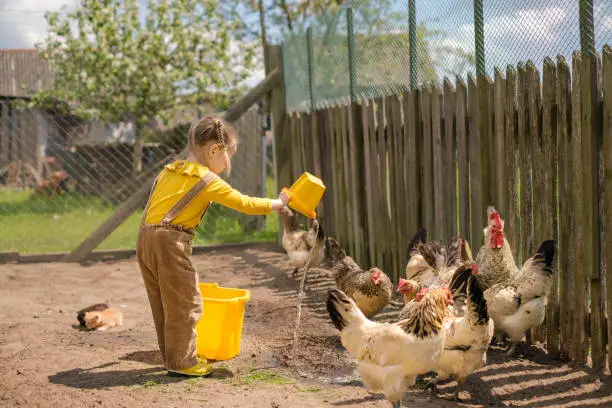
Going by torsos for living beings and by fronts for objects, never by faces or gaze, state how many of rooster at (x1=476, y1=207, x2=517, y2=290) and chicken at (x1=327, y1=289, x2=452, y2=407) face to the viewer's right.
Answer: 1

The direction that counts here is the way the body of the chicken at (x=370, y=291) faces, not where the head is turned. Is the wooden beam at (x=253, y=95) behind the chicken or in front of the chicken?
behind

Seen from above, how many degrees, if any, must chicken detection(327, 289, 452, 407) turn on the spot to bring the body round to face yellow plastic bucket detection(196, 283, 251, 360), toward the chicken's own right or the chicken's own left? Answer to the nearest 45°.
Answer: approximately 135° to the chicken's own left

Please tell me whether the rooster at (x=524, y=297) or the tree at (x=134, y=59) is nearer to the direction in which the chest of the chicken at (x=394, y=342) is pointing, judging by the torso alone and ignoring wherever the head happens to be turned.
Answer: the rooster

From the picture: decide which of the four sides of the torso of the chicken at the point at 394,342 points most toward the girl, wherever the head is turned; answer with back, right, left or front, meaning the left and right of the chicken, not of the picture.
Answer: back

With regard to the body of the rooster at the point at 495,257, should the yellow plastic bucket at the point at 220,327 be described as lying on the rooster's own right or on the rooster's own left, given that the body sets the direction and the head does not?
on the rooster's own right

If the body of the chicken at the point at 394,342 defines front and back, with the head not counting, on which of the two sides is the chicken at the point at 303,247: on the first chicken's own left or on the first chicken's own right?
on the first chicken's own left

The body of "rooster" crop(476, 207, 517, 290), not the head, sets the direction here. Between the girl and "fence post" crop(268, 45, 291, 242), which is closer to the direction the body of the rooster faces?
the girl

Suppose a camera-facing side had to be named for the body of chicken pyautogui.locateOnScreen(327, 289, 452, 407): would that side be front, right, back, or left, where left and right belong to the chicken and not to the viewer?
right

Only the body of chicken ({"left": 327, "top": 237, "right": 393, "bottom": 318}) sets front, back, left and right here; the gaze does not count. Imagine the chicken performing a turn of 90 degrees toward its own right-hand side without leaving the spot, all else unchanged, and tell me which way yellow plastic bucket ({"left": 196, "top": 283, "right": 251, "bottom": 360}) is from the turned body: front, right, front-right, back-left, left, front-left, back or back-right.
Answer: front

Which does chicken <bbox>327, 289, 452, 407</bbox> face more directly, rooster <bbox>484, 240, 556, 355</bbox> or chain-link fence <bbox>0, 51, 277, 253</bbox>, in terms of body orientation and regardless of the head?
the rooster
